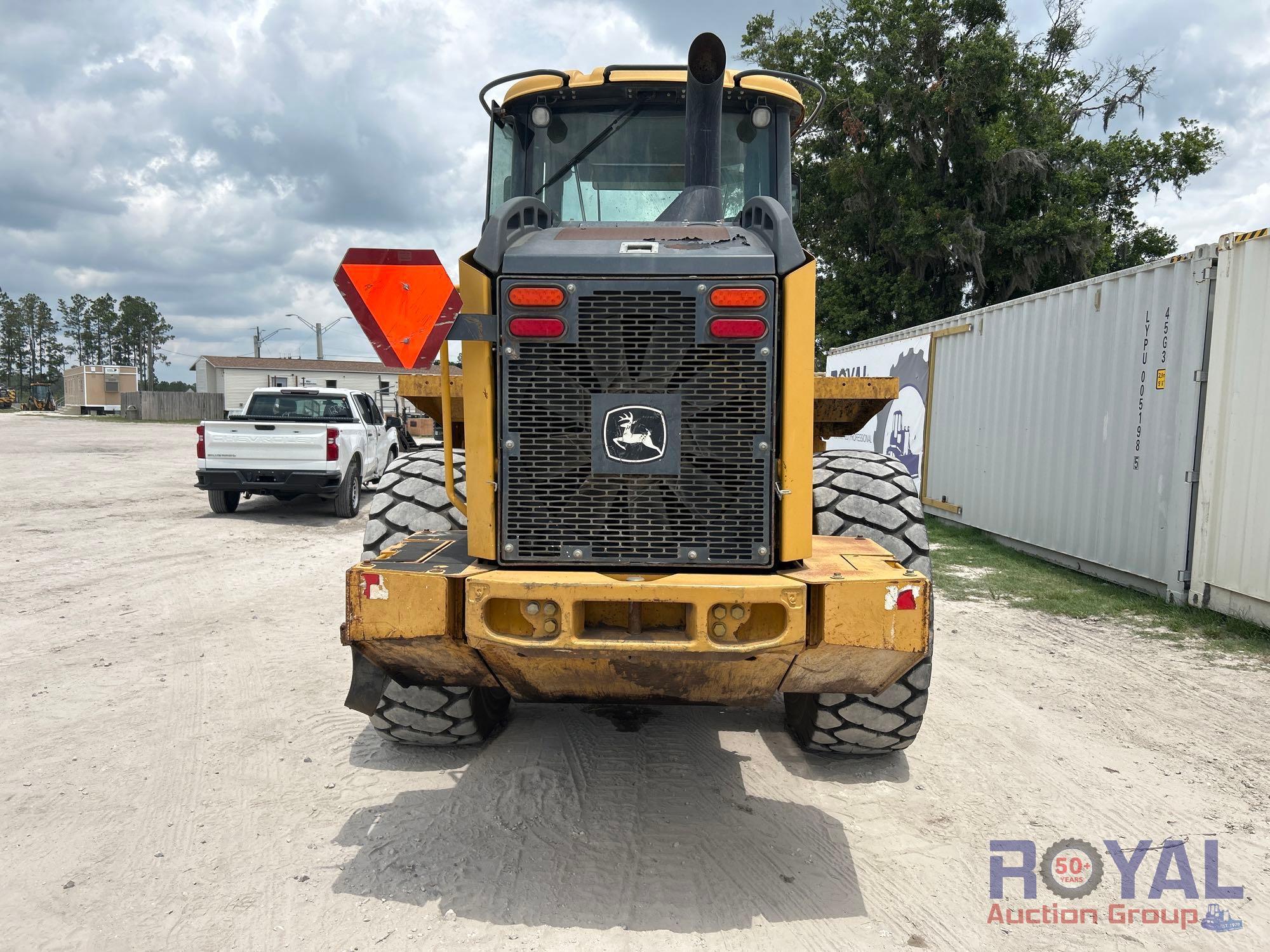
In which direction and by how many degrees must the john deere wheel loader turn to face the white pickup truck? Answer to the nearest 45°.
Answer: approximately 45° to its left

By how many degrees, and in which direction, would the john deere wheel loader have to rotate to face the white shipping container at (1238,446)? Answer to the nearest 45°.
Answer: approximately 45° to its right

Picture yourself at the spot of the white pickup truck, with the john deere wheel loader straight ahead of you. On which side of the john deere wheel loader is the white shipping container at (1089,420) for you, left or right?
left

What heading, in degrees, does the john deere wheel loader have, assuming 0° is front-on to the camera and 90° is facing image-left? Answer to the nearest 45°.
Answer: approximately 180°

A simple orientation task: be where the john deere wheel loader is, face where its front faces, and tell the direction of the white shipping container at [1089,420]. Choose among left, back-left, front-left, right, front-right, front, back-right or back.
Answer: front-right
